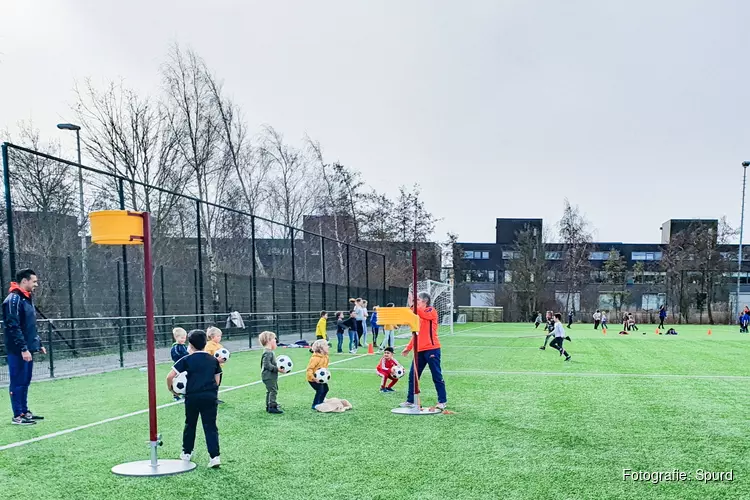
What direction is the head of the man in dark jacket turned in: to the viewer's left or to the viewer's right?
to the viewer's right

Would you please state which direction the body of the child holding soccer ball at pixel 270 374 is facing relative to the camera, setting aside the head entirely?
to the viewer's right

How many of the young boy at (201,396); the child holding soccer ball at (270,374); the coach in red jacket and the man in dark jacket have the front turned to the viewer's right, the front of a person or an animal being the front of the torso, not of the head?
2

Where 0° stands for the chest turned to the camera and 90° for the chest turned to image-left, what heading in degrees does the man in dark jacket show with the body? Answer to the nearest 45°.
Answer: approximately 270°

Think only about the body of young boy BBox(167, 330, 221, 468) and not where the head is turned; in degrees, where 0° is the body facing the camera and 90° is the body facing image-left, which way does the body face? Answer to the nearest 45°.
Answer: approximately 180°

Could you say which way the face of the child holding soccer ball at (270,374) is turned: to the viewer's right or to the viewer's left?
to the viewer's right

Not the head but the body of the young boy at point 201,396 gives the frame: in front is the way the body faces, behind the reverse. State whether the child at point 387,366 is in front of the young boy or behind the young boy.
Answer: in front

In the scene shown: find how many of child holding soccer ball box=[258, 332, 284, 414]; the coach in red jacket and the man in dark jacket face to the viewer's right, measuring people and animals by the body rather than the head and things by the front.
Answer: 2

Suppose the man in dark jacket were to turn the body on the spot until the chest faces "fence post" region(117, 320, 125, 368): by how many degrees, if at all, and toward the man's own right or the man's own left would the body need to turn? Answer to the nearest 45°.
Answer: approximately 90° to the man's own left

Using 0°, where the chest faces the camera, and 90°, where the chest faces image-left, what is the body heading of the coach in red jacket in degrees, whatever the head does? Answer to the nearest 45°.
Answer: approximately 90°

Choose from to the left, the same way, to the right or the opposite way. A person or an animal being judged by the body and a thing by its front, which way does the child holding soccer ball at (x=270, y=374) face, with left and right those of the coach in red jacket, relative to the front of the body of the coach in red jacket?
the opposite way

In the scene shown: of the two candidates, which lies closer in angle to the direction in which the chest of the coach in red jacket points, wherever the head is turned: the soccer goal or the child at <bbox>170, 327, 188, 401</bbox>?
the child

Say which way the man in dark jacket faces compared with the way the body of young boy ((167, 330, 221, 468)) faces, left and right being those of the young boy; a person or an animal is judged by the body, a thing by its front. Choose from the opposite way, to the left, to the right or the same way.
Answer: to the right

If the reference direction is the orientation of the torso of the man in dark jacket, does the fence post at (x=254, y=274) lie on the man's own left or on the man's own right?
on the man's own left
